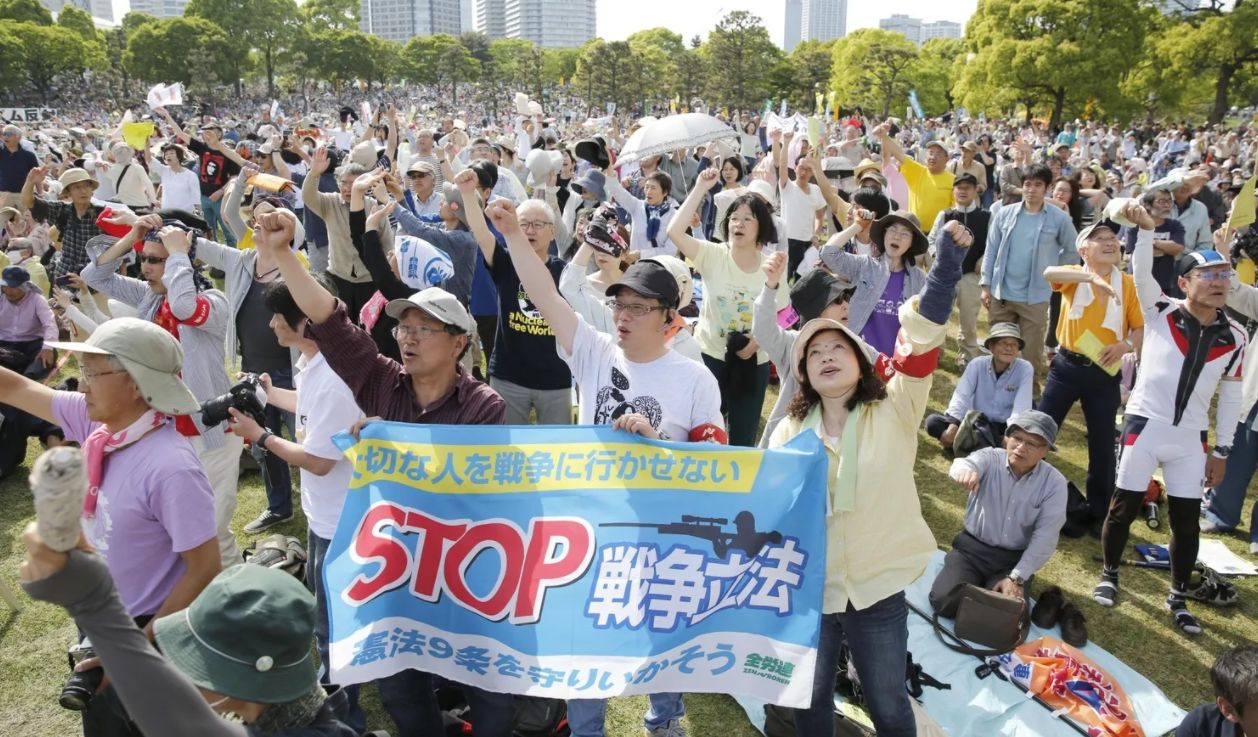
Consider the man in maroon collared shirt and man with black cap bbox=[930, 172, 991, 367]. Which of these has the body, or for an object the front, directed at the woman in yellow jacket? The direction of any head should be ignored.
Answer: the man with black cap

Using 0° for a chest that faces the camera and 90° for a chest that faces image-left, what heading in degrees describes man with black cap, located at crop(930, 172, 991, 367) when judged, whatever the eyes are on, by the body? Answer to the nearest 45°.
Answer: approximately 0°

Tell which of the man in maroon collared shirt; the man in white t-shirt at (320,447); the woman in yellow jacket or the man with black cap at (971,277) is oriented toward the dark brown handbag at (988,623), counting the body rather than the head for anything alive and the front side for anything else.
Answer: the man with black cap

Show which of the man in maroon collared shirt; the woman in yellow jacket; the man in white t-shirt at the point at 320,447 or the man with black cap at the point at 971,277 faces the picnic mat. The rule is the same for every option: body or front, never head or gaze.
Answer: the man with black cap

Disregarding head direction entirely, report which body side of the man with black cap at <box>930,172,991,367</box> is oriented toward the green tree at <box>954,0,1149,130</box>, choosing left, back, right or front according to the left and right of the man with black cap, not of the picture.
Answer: back

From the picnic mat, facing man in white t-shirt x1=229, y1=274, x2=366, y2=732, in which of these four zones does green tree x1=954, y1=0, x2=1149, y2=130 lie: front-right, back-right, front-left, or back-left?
back-right

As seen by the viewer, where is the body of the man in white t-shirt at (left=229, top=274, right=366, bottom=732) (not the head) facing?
to the viewer's left

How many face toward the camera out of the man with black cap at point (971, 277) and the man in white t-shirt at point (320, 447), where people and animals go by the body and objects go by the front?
1
